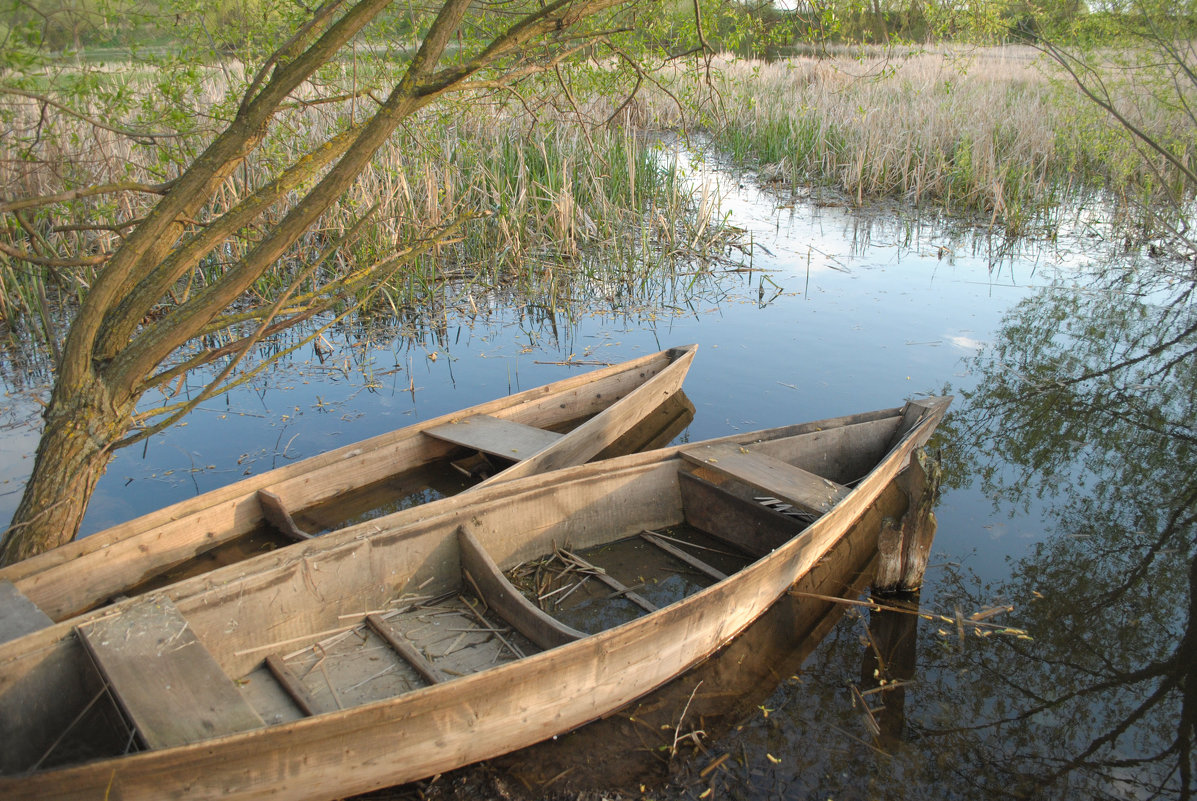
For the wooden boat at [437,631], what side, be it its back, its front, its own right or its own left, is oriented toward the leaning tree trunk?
left

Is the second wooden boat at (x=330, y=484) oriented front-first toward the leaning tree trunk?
no

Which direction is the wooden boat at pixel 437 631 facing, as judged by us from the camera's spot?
facing away from the viewer and to the right of the viewer

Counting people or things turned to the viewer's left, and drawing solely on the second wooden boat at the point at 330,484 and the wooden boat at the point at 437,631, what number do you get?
0

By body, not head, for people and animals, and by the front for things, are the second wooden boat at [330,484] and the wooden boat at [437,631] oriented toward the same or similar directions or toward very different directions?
same or similar directions

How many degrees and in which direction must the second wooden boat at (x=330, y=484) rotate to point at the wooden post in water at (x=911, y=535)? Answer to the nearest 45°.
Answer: approximately 90° to its right

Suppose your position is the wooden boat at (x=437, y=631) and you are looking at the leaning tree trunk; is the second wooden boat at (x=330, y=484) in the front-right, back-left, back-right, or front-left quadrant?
front-right

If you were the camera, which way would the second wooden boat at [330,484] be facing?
facing away from the viewer and to the right of the viewer

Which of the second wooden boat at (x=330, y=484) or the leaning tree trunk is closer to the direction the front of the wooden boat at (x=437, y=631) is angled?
the second wooden boat
